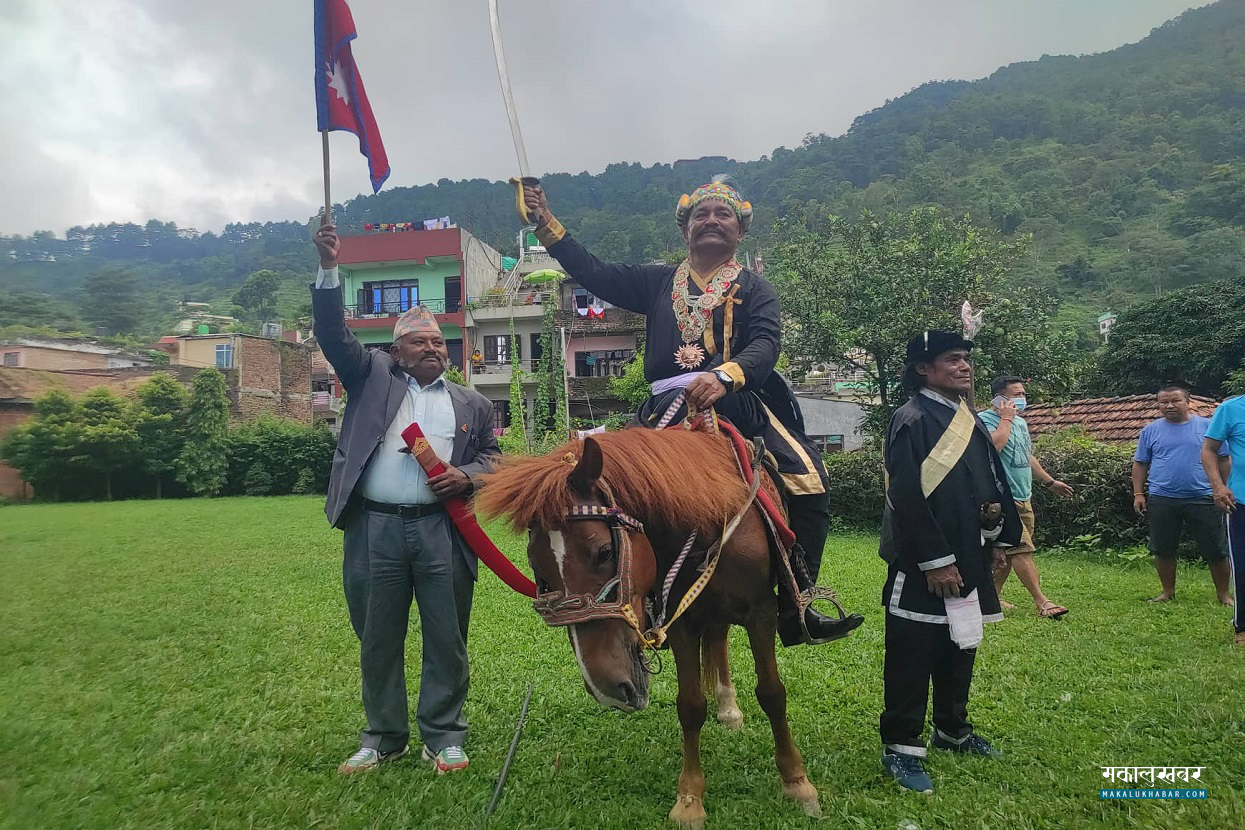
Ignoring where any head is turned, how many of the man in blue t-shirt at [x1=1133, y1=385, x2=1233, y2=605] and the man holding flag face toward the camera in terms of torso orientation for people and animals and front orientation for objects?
2

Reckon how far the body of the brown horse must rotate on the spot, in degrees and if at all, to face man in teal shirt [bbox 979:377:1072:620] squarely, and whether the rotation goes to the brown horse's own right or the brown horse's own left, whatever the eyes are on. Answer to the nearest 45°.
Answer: approximately 135° to the brown horse's own left

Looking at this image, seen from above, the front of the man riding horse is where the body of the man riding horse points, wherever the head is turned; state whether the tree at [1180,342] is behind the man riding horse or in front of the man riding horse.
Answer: behind

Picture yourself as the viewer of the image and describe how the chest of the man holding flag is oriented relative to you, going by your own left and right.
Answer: facing the viewer

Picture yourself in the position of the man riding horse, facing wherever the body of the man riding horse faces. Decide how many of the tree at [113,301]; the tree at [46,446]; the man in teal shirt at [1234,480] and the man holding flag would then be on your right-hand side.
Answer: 3

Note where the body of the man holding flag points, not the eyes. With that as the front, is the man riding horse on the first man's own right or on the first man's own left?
on the first man's own left

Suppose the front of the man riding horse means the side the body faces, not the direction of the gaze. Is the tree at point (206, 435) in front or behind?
behind

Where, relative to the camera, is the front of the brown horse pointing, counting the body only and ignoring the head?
toward the camera

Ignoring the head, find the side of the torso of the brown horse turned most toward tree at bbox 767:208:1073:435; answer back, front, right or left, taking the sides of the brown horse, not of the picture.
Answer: back

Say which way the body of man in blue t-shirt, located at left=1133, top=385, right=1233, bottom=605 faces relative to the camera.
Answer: toward the camera
